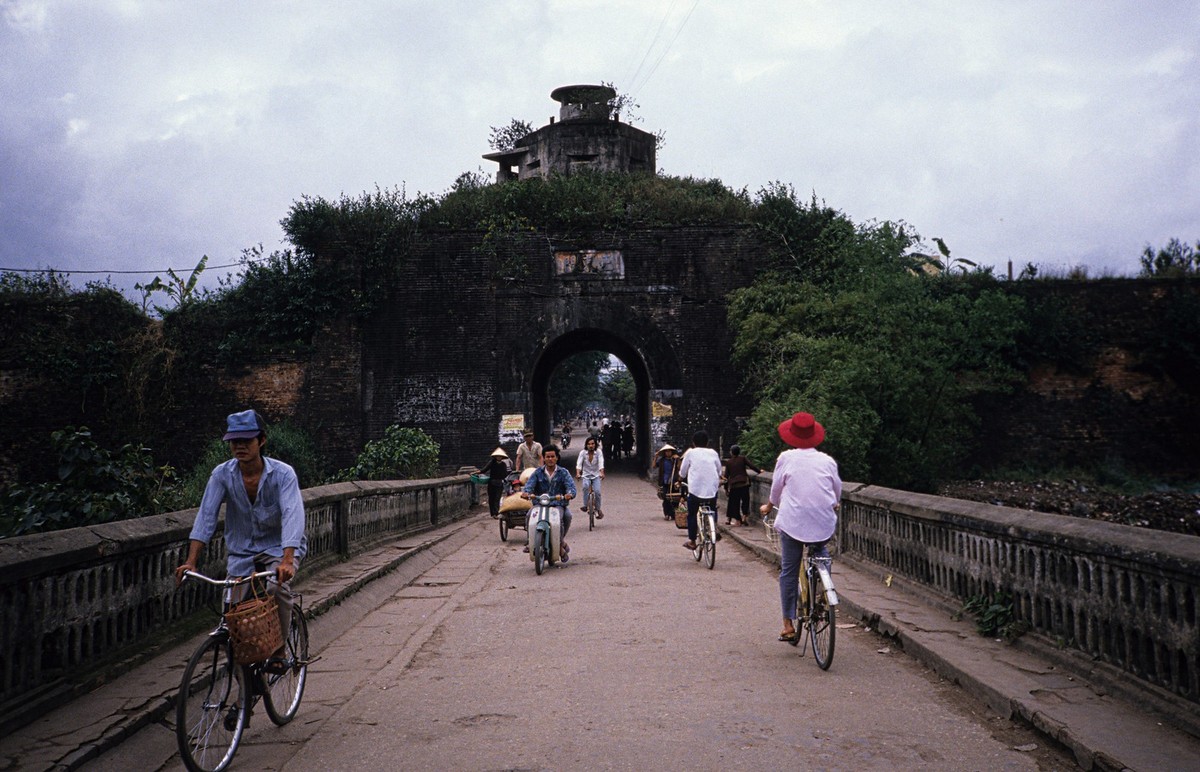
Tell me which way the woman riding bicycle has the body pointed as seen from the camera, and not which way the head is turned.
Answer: away from the camera

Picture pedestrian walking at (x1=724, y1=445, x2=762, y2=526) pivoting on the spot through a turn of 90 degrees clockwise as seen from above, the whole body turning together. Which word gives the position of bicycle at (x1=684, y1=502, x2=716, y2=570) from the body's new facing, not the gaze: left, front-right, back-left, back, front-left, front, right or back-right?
right

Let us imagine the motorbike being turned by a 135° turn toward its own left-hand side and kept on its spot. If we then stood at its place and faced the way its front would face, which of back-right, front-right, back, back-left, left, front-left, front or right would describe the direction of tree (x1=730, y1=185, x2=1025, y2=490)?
front

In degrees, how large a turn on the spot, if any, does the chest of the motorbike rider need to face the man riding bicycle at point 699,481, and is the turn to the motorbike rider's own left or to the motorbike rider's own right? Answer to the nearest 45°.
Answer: approximately 90° to the motorbike rider's own left

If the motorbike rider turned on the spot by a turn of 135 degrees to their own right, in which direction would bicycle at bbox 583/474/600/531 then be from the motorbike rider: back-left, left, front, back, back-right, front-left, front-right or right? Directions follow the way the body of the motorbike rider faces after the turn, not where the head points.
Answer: front-right

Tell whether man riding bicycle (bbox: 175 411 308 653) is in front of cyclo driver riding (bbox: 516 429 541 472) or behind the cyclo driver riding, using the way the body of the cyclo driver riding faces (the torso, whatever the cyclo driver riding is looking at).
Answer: in front

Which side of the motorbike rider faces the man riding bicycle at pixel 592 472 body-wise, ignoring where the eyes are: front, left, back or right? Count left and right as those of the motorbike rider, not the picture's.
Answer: back

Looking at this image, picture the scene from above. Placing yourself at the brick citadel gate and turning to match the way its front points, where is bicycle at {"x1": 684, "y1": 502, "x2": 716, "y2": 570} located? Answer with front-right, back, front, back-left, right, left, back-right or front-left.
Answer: front

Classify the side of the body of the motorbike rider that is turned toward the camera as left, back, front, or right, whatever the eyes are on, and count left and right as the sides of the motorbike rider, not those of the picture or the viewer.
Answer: front

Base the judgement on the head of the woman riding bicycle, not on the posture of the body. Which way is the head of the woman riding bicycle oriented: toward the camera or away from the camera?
away from the camera

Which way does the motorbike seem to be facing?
toward the camera

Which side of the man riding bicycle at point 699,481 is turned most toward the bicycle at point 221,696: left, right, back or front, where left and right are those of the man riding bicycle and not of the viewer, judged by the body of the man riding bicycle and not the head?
back

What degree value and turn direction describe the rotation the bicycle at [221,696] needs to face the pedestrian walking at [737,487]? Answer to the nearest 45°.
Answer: approximately 180°

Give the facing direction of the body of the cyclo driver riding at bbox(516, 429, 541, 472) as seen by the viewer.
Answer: toward the camera
